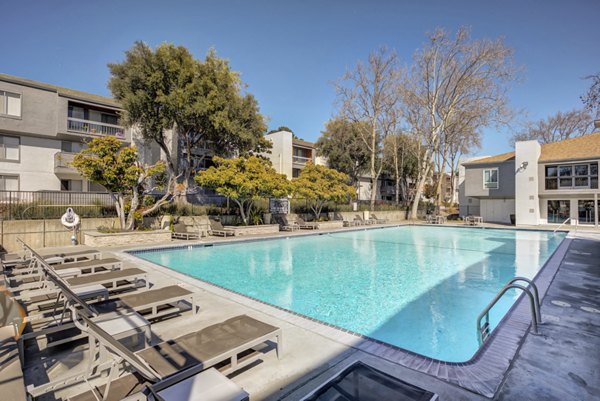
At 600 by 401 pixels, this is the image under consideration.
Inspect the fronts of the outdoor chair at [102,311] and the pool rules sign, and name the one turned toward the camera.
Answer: the pool rules sign

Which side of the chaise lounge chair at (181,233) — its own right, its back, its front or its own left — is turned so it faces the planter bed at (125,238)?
right

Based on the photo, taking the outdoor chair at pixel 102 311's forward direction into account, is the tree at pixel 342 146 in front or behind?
in front

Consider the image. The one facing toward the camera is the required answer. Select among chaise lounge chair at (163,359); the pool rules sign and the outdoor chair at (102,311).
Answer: the pool rules sign

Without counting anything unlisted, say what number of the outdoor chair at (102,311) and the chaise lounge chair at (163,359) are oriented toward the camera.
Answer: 0

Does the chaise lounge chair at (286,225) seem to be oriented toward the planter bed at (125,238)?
no

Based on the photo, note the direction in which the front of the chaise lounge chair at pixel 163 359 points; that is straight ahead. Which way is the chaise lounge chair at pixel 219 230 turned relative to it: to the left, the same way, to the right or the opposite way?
to the right

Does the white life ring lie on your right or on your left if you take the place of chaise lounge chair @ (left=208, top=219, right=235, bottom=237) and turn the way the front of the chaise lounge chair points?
on your right

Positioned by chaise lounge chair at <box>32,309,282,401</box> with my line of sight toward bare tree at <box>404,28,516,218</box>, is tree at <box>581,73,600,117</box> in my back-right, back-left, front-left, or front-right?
front-right

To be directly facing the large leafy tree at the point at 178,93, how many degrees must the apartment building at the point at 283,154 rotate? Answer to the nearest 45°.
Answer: approximately 45° to its right

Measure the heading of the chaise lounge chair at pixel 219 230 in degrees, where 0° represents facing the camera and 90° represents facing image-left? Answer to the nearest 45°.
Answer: approximately 315°

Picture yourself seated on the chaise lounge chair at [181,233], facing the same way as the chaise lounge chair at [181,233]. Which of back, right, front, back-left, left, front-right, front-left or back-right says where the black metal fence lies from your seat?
back-right

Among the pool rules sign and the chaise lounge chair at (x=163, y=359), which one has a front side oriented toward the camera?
the pool rules sign

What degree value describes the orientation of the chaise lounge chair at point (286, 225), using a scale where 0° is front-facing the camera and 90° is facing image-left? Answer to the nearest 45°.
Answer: approximately 315°

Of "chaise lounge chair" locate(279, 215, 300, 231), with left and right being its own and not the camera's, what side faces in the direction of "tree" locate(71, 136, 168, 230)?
right

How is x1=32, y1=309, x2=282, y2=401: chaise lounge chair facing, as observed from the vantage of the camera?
facing away from the viewer and to the right of the viewer

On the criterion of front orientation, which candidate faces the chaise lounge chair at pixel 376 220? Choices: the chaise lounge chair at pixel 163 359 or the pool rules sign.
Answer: the chaise lounge chair at pixel 163 359

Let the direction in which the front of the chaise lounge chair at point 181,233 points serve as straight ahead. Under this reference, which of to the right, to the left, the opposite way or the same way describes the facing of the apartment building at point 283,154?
the same way

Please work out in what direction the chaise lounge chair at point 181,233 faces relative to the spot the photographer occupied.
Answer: facing the viewer and to the right of the viewer

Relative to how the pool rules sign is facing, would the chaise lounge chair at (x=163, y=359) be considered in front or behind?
in front

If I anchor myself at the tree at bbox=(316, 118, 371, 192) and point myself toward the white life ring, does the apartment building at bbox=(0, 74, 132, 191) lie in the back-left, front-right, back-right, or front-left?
front-right

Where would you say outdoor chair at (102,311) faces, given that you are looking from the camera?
facing away from the viewer and to the right of the viewer
